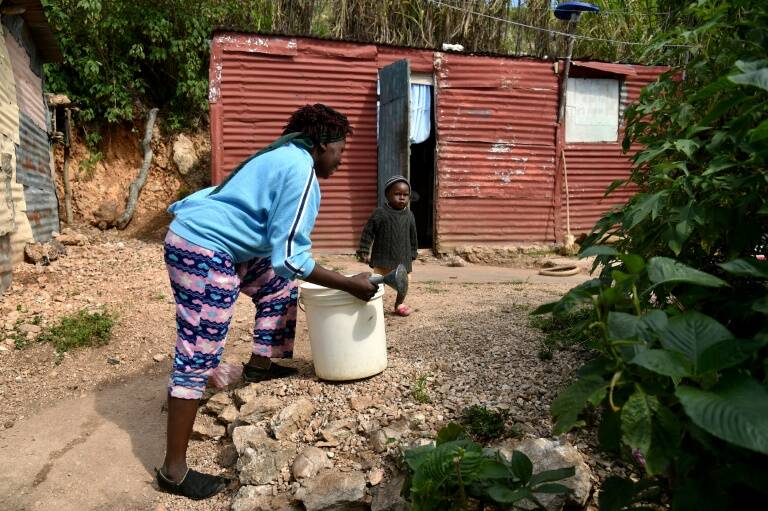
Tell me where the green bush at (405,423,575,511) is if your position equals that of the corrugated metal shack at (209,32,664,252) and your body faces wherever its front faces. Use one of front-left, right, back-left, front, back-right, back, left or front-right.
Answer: front

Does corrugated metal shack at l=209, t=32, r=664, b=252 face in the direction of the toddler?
yes

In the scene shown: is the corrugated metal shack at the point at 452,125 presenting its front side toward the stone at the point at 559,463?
yes

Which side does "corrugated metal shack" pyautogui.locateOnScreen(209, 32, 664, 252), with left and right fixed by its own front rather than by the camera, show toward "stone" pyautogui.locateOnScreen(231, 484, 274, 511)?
front

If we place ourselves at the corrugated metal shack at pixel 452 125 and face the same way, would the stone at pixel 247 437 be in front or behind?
in front

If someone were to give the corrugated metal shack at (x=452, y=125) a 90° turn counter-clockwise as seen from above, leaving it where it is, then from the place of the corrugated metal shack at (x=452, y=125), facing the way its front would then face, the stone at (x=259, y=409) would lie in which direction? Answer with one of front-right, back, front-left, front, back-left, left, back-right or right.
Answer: right

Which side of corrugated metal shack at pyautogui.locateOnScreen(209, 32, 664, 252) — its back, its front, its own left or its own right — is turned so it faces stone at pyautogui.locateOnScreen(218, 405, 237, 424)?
front

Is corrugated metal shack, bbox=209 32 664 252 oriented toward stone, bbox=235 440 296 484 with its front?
yes

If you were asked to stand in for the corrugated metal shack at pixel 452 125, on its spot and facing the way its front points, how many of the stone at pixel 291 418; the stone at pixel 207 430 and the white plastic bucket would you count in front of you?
3

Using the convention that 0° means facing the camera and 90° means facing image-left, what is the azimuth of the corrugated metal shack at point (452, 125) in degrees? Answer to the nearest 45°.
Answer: approximately 0°
